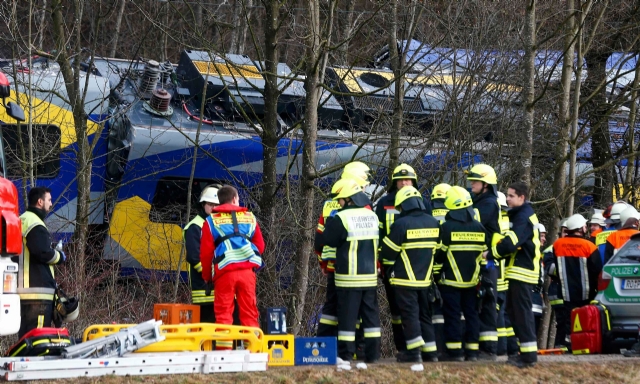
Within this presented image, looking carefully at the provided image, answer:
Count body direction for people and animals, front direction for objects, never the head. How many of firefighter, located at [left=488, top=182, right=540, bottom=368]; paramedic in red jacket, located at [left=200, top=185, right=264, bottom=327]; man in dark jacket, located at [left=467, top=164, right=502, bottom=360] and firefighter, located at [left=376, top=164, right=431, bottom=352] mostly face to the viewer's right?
0

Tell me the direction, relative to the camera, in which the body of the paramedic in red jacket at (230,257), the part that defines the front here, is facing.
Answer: away from the camera

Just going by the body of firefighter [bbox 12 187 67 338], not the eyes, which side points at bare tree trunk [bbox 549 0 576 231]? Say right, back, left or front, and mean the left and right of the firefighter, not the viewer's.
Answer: front

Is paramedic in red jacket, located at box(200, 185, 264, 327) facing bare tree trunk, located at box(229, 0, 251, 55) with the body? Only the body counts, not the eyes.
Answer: yes

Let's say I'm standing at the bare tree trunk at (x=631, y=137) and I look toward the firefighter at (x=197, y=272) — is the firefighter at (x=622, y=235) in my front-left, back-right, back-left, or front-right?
front-left

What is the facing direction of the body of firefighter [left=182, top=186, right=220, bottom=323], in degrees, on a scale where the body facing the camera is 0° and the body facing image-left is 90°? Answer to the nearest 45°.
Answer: approximately 270°

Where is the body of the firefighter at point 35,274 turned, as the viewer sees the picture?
to the viewer's right

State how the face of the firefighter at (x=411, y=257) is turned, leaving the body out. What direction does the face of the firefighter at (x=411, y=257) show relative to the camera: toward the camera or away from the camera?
away from the camera
